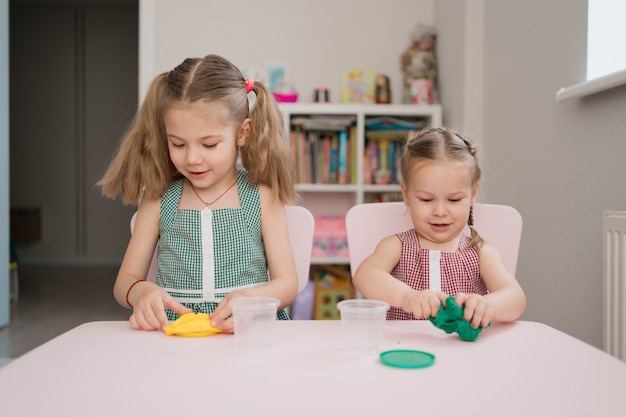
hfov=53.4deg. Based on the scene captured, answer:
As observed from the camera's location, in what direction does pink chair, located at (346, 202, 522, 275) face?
facing the viewer

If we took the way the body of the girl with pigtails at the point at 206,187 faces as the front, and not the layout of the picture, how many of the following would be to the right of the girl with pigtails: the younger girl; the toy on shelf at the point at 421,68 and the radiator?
0

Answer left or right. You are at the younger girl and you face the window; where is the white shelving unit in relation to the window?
left

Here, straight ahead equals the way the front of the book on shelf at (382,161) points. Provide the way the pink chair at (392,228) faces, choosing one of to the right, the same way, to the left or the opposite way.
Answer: the same way

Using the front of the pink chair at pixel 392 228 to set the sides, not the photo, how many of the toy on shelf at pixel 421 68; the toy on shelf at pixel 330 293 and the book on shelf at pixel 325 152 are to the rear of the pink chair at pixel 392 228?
3

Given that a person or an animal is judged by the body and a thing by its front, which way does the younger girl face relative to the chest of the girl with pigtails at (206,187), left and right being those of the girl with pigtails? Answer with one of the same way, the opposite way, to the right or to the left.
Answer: the same way

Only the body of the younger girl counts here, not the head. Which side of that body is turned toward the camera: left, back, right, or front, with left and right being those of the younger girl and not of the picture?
front

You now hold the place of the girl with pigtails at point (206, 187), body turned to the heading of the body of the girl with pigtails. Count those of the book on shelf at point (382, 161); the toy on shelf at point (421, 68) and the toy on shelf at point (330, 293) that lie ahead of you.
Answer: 0

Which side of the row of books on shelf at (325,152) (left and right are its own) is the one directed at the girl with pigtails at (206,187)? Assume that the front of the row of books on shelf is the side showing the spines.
front

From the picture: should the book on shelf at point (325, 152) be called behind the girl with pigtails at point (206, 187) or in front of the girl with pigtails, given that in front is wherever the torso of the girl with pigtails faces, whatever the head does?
behind

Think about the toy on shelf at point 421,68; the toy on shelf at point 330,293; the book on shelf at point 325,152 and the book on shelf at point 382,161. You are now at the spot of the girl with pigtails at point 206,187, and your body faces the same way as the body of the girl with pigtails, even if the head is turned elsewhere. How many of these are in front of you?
0

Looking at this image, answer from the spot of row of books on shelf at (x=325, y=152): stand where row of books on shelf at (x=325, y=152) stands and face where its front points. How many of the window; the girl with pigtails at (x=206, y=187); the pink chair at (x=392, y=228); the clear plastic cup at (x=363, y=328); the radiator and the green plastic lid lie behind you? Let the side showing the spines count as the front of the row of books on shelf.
0

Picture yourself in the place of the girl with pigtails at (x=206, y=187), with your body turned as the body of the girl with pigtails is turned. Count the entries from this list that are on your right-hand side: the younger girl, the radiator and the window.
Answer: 0

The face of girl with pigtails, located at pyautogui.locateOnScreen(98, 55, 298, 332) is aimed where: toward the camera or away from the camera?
toward the camera

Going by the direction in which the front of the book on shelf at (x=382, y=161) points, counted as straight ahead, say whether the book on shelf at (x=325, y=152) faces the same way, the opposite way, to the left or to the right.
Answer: the same way

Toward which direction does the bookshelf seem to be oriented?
toward the camera

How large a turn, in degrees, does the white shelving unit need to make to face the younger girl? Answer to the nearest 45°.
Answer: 0° — it already faces them

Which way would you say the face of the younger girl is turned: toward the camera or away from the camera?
toward the camera
